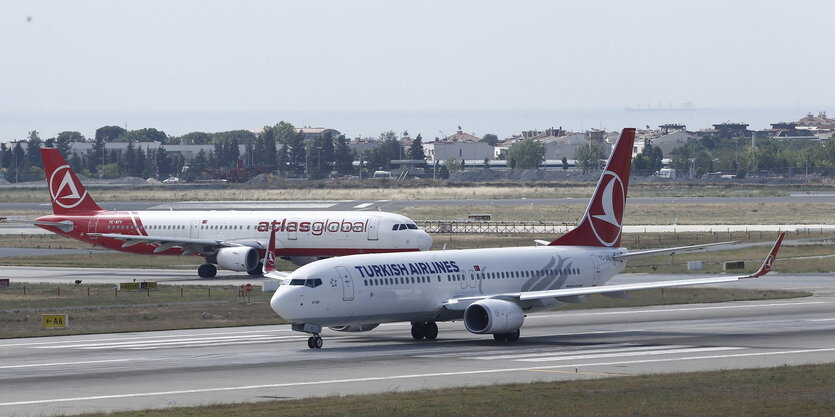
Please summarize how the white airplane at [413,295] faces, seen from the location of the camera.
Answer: facing the viewer and to the left of the viewer
